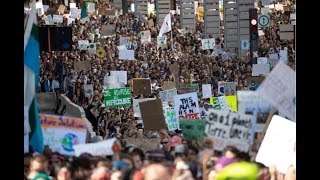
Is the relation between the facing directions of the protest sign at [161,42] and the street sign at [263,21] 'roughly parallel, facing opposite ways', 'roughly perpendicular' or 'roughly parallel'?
roughly parallel

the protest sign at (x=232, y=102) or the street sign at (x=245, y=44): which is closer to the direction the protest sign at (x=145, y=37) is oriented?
the protest sign

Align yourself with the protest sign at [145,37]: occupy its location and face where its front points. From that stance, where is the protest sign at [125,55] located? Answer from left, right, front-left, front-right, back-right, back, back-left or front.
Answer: front

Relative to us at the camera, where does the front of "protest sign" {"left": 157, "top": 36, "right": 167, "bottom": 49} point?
facing the viewer

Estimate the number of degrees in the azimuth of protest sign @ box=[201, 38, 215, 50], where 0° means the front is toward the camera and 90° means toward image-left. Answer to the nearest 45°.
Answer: approximately 0°

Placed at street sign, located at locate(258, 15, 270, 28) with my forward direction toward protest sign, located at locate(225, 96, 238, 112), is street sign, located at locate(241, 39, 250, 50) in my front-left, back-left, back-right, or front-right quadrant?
front-right

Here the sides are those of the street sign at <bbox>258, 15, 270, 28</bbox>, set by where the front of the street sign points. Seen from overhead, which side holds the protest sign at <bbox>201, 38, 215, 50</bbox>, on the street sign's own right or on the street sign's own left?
on the street sign's own right

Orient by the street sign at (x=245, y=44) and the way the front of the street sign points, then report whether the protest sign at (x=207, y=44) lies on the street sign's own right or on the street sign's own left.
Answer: on the street sign's own right

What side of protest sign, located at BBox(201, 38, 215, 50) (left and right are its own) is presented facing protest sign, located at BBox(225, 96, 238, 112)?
front

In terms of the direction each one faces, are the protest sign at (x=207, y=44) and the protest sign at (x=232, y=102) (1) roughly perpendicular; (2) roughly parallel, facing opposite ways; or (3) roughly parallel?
roughly parallel

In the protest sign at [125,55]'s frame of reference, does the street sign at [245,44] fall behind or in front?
behind

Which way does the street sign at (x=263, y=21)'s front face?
toward the camera

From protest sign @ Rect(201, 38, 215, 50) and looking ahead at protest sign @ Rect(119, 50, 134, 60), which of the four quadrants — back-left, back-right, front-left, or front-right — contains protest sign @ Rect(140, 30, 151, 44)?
front-right

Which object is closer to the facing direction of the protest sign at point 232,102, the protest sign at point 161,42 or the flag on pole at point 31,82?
the flag on pole

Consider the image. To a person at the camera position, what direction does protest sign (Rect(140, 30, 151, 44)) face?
facing the viewer

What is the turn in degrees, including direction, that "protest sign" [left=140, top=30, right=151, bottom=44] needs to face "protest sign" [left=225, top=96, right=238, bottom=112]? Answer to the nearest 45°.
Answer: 0° — it already faces it
